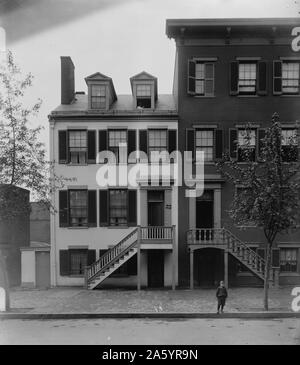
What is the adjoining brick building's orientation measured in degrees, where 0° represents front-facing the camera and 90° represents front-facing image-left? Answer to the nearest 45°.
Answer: approximately 0°
